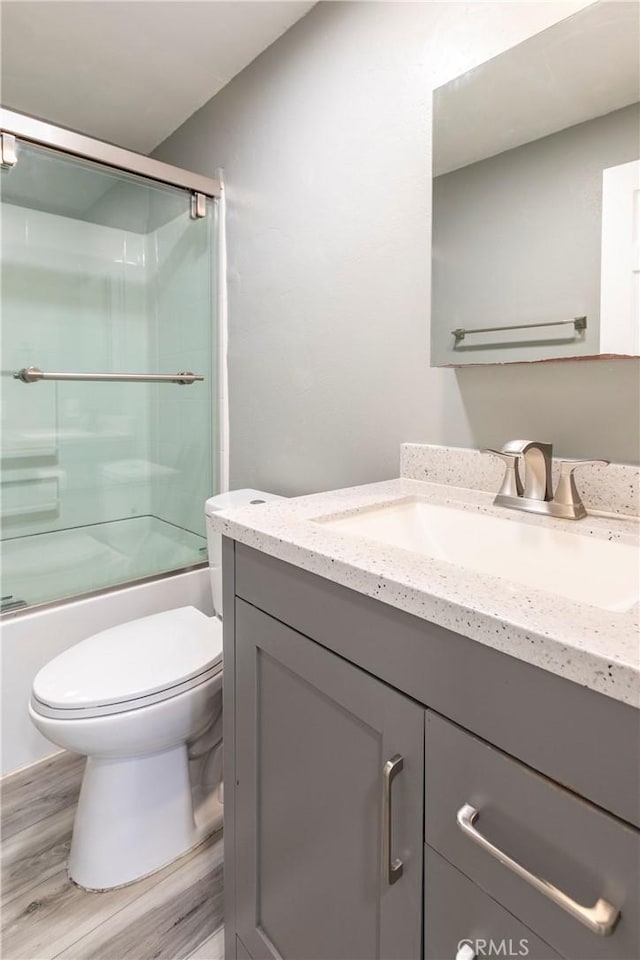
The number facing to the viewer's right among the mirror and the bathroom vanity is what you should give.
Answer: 0

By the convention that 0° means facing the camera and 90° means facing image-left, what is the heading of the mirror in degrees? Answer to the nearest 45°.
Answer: approximately 45°

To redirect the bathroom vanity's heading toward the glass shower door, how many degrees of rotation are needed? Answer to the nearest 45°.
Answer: approximately 90° to its right

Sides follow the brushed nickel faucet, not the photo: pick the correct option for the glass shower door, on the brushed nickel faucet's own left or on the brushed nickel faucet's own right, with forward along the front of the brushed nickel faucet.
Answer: on the brushed nickel faucet's own right

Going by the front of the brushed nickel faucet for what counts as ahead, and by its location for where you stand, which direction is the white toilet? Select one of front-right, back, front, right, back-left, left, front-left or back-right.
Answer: front-right

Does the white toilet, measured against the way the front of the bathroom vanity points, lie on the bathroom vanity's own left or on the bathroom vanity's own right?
on the bathroom vanity's own right

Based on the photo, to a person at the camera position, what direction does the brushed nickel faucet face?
facing the viewer and to the left of the viewer
